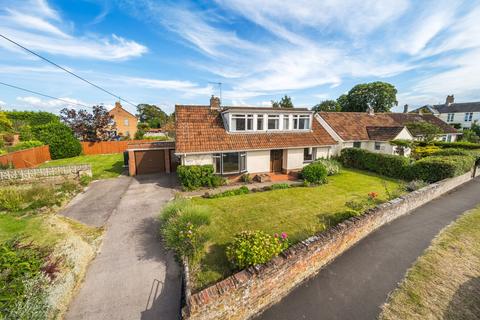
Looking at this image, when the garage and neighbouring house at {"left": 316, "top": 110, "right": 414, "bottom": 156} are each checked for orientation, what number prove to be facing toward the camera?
2

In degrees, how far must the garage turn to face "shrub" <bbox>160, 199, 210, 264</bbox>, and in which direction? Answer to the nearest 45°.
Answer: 0° — it already faces it

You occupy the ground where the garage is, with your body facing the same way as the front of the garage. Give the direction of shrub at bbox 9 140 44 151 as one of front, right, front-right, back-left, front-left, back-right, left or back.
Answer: back-right

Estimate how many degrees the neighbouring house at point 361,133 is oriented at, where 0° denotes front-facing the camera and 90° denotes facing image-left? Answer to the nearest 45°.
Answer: approximately 0°

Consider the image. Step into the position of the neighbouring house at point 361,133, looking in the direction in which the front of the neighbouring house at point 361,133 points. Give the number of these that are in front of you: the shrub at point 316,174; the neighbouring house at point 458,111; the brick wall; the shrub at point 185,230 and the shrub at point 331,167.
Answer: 4

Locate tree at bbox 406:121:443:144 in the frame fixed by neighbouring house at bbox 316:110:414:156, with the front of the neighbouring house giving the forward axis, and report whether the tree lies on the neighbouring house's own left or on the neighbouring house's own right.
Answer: on the neighbouring house's own left

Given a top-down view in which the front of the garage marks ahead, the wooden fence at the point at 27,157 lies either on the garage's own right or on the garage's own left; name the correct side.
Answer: on the garage's own right

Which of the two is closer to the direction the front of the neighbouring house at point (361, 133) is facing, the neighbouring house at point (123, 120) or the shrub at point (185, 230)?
the shrub

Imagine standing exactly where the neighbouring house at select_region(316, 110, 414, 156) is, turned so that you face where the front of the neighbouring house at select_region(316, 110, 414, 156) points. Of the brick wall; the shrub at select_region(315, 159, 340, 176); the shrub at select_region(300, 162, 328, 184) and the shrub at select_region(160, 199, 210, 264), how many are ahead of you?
4

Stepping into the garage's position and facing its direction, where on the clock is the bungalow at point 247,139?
The bungalow is roughly at 10 o'clock from the garage.

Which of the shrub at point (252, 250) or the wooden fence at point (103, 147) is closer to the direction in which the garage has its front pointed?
the shrub

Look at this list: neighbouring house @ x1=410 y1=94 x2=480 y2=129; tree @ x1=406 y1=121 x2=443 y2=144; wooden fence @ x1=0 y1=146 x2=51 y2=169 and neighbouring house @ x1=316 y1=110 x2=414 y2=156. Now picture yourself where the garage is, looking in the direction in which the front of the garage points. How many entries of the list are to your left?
3

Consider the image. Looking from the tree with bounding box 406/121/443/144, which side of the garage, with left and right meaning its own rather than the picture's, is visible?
left

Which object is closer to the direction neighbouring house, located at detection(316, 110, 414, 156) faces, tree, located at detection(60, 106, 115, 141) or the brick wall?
the brick wall

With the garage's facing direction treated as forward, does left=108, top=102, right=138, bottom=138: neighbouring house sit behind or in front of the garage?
behind

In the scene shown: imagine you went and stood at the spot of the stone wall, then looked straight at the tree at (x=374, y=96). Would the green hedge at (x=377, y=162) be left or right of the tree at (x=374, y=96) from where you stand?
right

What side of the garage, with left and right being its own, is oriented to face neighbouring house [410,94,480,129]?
left
